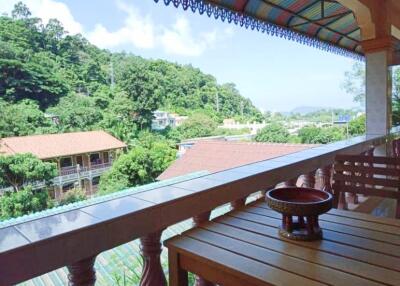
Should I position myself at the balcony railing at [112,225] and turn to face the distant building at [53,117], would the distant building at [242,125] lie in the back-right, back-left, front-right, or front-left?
front-right

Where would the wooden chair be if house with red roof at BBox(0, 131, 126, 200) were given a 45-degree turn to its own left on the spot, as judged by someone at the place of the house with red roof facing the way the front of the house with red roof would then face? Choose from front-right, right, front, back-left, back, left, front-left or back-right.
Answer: right

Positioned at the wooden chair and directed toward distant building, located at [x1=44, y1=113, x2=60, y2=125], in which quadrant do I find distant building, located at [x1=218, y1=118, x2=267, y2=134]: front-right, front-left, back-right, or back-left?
front-right

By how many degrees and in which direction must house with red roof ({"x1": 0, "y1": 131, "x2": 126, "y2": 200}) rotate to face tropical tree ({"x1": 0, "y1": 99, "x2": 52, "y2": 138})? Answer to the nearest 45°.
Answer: approximately 135° to its right

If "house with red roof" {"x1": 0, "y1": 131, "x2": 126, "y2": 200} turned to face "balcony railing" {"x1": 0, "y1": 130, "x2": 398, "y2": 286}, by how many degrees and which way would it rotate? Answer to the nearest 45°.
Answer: approximately 45° to its right

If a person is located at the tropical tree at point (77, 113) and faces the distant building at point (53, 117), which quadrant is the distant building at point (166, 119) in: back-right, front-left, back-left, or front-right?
back-left

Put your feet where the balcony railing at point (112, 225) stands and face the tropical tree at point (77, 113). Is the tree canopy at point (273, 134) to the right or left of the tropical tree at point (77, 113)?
right
